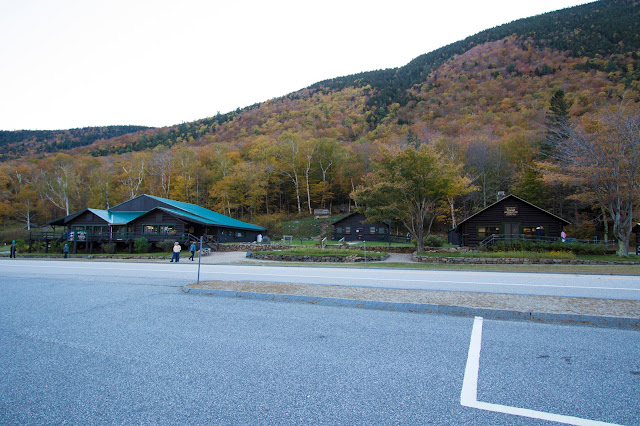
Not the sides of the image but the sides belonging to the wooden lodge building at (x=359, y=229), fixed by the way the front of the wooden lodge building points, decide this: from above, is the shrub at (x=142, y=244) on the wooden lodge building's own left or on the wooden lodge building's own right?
on the wooden lodge building's own right

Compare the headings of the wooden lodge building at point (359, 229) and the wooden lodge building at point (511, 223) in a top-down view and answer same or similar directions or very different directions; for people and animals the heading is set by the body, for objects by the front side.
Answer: same or similar directions

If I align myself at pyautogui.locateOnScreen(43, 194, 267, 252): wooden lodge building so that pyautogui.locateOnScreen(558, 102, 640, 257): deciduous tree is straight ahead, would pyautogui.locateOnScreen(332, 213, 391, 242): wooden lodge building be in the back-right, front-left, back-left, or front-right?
front-left

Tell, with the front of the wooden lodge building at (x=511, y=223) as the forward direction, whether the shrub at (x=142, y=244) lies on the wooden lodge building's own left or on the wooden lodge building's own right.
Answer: on the wooden lodge building's own right

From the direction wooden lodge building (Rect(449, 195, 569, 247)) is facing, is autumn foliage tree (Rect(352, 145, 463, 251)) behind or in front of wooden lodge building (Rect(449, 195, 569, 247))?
in front

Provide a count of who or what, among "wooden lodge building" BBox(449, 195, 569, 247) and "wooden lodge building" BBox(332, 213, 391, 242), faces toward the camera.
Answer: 2

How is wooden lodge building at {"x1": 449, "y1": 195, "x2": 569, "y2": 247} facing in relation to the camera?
toward the camera

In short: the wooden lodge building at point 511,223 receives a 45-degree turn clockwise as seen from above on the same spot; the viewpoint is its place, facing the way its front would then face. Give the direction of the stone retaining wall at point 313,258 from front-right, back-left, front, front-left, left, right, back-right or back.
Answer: front

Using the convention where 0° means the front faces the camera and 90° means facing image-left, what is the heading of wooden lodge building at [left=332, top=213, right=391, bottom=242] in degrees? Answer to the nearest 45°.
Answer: approximately 0°

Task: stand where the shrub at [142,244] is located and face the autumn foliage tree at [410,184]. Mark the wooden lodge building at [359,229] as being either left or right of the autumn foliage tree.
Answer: left

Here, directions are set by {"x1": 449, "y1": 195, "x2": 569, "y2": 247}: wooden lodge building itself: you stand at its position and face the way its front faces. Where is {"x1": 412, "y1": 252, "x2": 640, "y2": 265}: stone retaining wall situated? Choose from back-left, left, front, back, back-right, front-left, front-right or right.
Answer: front

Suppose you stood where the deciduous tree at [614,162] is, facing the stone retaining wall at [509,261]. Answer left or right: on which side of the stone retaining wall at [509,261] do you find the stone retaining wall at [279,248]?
right

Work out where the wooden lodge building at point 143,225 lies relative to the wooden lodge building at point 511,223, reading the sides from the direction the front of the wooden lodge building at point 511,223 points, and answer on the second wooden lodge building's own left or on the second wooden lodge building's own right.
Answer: on the second wooden lodge building's own right

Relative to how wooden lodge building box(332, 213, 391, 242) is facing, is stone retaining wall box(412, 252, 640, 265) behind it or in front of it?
in front
